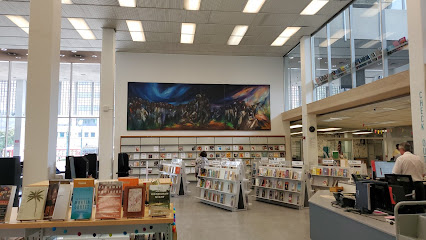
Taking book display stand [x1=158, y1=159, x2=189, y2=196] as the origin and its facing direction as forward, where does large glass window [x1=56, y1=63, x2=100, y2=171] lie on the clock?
The large glass window is roughly at 3 o'clock from the book display stand.

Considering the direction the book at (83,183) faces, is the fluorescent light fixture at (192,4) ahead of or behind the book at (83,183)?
behind

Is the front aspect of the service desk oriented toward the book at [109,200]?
yes
